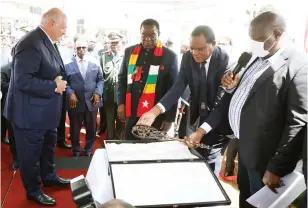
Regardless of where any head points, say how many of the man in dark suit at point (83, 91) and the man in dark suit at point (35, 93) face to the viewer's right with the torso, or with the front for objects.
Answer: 1

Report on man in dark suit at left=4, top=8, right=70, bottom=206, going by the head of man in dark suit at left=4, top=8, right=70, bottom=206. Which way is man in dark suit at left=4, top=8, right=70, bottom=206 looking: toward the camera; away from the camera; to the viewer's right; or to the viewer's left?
to the viewer's right

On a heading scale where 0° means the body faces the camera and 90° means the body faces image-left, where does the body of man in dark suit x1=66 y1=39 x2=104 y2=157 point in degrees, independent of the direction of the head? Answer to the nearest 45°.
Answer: approximately 0°

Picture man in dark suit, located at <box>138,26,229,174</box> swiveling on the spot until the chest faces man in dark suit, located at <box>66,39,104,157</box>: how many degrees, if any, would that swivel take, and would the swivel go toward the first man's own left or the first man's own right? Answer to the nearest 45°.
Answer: approximately 90° to the first man's own right

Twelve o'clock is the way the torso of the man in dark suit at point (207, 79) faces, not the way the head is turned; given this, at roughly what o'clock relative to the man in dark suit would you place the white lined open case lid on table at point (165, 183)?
The white lined open case lid on table is roughly at 11 o'clock from the man in dark suit.

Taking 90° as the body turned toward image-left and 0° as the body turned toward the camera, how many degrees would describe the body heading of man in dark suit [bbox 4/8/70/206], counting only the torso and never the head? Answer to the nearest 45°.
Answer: approximately 270°

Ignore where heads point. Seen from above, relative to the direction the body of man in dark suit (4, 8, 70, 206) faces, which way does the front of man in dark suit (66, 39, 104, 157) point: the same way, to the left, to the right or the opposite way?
to the right

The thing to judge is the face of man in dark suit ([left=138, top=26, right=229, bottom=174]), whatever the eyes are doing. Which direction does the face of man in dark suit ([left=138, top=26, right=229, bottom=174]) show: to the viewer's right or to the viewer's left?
to the viewer's left

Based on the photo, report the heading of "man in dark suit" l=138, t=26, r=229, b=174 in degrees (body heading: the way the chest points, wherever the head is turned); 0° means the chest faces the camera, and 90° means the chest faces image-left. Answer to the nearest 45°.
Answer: approximately 45°

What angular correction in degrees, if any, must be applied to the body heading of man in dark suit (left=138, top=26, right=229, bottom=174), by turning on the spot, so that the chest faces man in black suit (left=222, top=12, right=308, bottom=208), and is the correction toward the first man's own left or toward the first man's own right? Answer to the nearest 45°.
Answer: approximately 90° to the first man's own left
